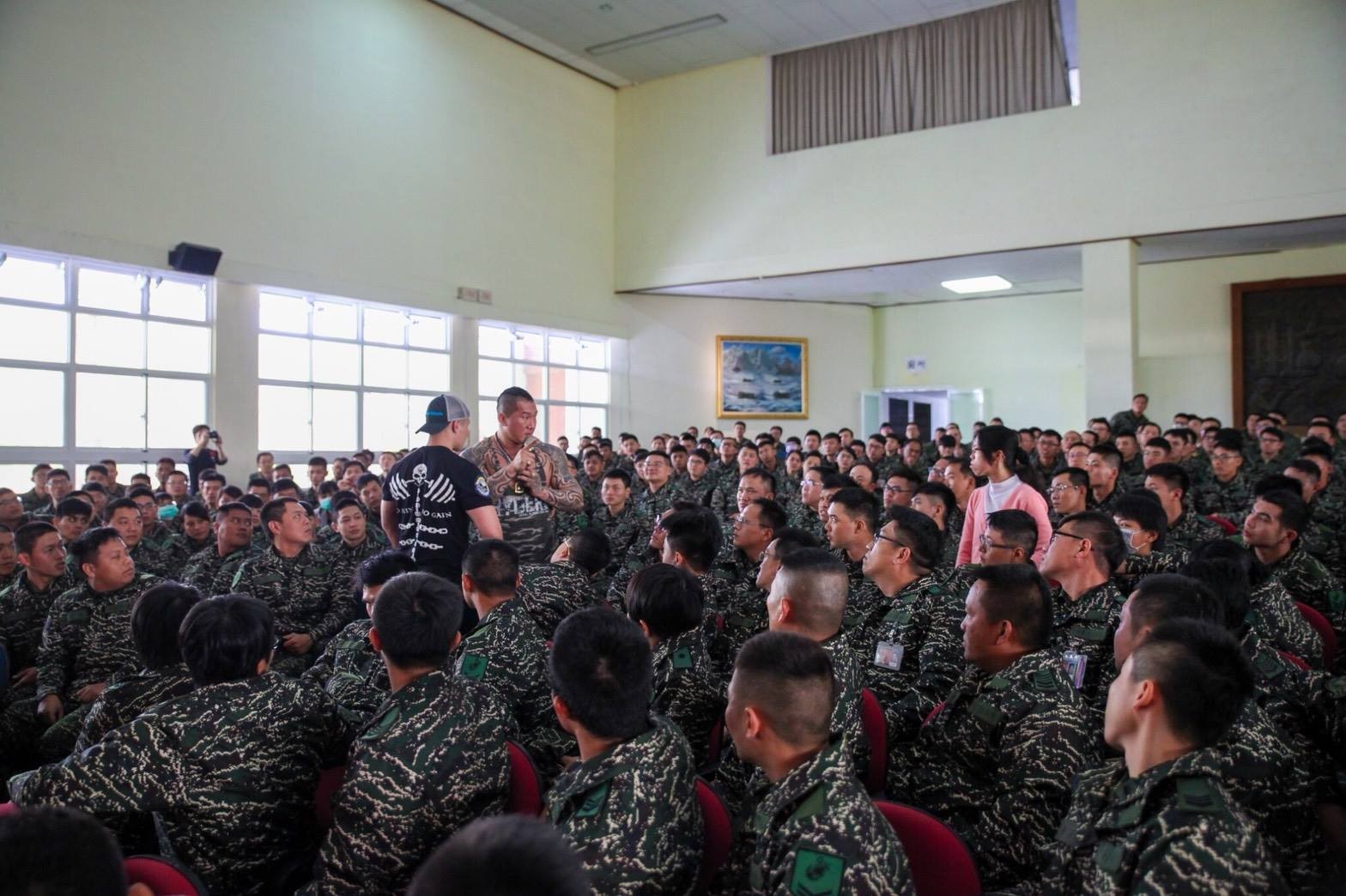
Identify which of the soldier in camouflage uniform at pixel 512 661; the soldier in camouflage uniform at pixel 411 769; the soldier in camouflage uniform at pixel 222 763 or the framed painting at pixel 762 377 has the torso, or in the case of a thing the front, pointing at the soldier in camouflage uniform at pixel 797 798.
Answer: the framed painting

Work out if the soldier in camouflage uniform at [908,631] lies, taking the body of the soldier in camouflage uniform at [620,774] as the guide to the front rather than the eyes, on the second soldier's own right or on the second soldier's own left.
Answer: on the second soldier's own right

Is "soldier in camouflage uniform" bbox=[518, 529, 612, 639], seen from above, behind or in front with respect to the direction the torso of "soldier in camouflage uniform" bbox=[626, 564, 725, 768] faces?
in front

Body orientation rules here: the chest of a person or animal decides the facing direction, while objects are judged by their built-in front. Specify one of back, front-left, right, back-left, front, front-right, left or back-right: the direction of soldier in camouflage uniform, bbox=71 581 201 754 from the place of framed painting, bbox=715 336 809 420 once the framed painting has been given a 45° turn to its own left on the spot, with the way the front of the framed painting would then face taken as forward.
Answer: front-right

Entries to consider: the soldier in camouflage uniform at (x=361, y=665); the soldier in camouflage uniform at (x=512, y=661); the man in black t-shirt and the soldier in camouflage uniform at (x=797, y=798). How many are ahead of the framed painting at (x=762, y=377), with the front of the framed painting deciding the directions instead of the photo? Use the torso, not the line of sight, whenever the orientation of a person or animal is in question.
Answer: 4

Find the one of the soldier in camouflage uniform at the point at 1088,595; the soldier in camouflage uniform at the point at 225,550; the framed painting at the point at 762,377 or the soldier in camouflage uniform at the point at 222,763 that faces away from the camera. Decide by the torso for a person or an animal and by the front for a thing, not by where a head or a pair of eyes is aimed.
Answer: the soldier in camouflage uniform at the point at 222,763

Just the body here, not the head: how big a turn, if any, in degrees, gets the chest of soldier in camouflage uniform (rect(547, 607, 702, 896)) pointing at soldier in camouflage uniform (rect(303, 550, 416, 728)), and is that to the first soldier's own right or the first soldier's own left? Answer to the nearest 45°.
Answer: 0° — they already face them

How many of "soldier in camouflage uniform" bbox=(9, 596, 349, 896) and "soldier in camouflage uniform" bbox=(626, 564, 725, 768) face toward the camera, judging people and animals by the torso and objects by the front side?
0

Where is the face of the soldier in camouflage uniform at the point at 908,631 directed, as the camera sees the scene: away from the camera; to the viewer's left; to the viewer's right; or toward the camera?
to the viewer's left

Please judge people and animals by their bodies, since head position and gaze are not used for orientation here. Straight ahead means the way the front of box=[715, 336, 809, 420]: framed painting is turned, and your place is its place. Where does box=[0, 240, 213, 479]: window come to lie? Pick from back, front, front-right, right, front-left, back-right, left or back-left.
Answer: front-right

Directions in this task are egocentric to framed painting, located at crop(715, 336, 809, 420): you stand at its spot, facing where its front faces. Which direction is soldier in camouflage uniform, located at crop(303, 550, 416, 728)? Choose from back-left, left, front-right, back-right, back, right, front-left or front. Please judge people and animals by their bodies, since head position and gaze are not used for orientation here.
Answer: front

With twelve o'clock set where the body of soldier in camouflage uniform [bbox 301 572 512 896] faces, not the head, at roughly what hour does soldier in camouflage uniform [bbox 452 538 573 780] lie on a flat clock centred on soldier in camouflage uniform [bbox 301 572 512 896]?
soldier in camouflage uniform [bbox 452 538 573 780] is roughly at 2 o'clock from soldier in camouflage uniform [bbox 301 572 512 896].

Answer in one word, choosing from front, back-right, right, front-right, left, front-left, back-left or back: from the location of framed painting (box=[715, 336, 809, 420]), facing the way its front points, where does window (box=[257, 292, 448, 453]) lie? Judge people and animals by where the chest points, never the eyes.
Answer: front-right

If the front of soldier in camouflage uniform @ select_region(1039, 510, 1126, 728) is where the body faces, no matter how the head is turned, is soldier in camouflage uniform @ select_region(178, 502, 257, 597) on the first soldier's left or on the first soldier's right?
on the first soldier's right

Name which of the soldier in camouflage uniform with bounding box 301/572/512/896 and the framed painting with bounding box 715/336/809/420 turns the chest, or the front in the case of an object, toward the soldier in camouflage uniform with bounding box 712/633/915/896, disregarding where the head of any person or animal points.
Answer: the framed painting

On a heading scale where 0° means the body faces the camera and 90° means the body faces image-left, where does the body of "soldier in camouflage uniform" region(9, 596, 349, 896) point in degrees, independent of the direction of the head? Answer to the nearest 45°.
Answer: approximately 180°

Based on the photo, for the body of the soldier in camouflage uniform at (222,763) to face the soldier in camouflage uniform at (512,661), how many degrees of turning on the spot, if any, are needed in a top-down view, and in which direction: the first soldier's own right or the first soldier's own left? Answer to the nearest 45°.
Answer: approximately 45° to the first soldier's own right

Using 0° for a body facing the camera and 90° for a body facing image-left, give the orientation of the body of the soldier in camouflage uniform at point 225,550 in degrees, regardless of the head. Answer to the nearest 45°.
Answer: approximately 315°

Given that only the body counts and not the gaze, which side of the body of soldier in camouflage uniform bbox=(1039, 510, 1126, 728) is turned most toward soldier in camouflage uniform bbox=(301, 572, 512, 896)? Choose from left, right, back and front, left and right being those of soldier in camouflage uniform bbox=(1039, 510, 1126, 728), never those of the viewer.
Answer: front
